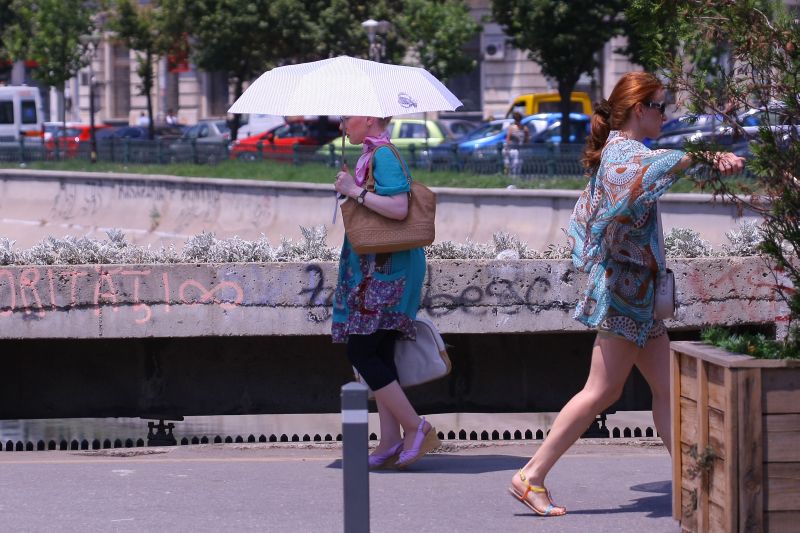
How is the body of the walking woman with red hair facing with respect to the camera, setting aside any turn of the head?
to the viewer's right

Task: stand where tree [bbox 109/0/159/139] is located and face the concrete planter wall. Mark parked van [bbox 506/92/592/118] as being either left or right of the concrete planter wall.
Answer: left

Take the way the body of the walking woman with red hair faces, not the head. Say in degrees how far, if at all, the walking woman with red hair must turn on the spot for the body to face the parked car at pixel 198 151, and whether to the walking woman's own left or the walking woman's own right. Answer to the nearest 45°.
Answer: approximately 90° to the walking woman's own left

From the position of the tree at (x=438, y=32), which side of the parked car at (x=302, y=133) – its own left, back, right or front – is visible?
back

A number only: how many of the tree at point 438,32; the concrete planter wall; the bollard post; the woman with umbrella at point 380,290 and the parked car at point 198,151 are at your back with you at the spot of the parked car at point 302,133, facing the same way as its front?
1

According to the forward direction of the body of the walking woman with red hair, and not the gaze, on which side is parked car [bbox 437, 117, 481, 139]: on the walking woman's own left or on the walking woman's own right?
on the walking woman's own left

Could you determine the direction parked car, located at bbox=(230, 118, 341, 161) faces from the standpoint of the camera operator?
facing the viewer and to the left of the viewer

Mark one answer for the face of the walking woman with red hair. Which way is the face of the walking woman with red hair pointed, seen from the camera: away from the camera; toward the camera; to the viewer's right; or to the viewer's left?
to the viewer's right

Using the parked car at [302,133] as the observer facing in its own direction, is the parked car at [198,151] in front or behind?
in front
